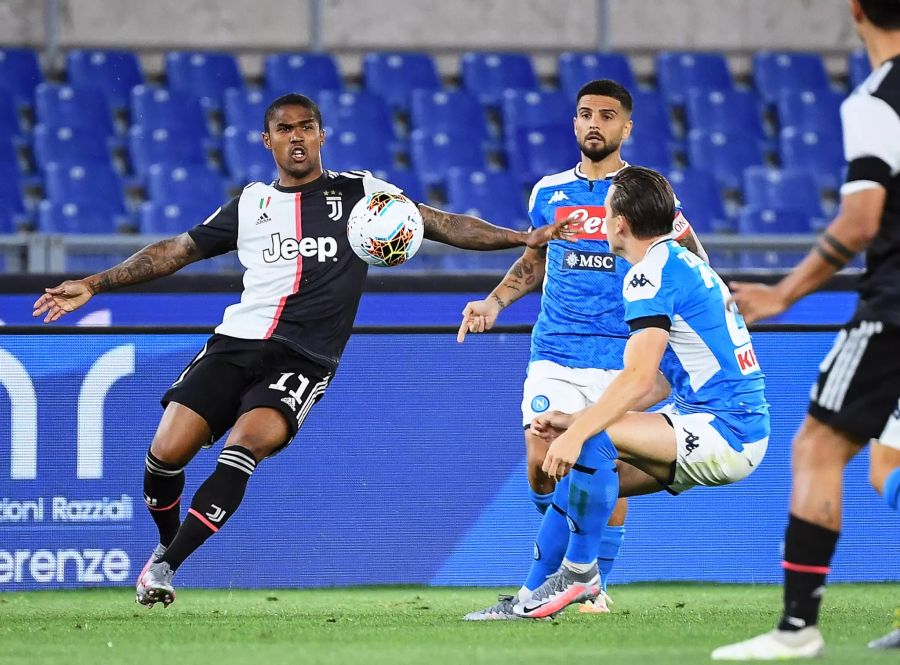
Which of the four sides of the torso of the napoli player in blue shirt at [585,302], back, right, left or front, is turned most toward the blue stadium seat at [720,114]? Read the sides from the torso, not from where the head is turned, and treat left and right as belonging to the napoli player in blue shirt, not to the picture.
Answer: back

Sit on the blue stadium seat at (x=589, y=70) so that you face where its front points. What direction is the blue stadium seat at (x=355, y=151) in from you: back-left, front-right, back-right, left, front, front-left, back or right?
front-right

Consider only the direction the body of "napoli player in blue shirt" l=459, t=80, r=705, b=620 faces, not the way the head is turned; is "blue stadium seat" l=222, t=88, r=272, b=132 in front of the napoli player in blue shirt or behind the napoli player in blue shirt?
behind

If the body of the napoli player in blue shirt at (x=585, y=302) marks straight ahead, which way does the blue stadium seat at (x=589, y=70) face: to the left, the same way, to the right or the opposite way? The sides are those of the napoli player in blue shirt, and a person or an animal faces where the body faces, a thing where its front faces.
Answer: the same way

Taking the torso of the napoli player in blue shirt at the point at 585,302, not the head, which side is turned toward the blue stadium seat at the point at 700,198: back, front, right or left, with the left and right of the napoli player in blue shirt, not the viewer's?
back

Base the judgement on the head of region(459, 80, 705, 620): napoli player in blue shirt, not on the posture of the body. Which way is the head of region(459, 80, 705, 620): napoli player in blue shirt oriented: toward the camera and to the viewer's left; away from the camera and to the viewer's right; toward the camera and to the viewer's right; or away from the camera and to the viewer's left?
toward the camera and to the viewer's left

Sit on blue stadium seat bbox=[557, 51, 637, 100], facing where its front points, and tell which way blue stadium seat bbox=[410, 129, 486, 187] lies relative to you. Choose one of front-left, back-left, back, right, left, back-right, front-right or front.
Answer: front-right

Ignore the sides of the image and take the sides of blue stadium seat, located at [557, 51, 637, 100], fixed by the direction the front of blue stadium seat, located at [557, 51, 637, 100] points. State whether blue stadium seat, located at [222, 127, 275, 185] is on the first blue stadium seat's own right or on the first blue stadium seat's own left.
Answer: on the first blue stadium seat's own right

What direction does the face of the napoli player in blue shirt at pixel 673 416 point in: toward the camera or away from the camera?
away from the camera

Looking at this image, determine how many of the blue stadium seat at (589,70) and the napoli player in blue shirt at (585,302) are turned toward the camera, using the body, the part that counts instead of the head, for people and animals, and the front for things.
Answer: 2

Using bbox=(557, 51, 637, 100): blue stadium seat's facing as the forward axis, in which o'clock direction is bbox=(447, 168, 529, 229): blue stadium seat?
bbox=(447, 168, 529, 229): blue stadium seat is roughly at 1 o'clock from bbox=(557, 51, 637, 100): blue stadium seat.

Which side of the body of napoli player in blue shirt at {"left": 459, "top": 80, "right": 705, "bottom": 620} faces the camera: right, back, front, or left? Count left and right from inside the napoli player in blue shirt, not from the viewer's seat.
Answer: front

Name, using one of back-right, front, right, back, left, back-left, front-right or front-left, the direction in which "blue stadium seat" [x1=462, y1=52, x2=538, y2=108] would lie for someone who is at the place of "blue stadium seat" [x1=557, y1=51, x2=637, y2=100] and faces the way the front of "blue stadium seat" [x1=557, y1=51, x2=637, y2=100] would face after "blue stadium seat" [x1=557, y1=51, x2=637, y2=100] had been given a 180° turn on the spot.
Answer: left

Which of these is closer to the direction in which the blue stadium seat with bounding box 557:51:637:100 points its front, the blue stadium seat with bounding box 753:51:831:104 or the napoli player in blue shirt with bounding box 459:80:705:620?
the napoli player in blue shirt
